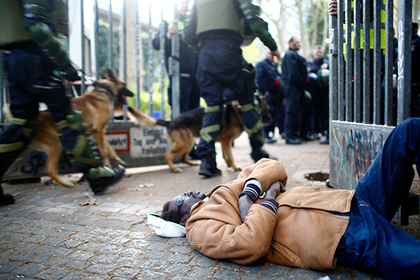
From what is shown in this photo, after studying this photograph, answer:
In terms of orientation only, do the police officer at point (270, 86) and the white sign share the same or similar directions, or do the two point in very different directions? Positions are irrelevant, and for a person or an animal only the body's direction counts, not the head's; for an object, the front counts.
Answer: same or similar directions

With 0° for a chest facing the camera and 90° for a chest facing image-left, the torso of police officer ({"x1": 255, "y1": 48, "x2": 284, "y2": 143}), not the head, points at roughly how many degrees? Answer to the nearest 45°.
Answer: approximately 315°

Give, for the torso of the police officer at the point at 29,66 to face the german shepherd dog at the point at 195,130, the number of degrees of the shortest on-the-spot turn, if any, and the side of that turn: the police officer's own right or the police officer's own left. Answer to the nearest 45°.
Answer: approximately 45° to the police officer's own left

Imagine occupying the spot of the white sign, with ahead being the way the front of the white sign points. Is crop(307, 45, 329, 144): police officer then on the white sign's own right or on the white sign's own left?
on the white sign's own left

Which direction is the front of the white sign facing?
toward the camera

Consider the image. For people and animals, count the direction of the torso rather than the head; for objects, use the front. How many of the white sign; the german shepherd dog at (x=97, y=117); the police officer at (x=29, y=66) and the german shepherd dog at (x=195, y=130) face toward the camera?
1

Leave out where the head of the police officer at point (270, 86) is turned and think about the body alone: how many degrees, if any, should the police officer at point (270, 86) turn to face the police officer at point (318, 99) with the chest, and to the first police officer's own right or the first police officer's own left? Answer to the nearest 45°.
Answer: approximately 90° to the first police officer's own left

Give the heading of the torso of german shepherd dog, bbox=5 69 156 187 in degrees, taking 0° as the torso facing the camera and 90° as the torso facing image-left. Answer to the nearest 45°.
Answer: approximately 270°

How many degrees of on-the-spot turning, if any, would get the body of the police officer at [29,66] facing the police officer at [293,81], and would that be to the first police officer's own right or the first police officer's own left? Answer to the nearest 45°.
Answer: approximately 45° to the first police officer's own left
